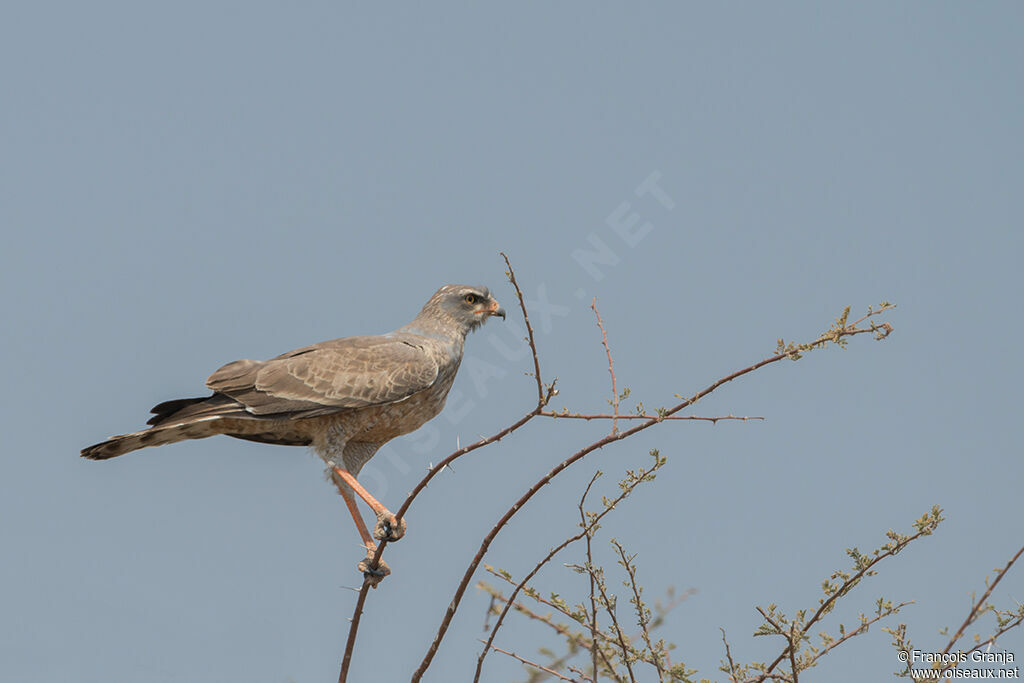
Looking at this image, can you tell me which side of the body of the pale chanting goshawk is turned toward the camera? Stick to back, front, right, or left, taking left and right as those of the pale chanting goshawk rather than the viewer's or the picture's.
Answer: right
